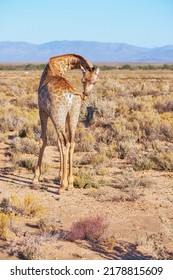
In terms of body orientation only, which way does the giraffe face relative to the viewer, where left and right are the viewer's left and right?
facing away from the viewer and to the left of the viewer

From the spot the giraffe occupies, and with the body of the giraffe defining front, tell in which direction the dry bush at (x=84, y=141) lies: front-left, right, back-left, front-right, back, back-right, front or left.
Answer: front-right

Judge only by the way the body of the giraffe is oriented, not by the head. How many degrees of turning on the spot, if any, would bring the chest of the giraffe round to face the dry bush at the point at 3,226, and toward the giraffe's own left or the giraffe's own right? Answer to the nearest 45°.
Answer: approximately 135° to the giraffe's own left

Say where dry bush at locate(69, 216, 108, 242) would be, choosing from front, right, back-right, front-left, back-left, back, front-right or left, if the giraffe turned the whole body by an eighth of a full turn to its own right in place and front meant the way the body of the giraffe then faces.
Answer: back
